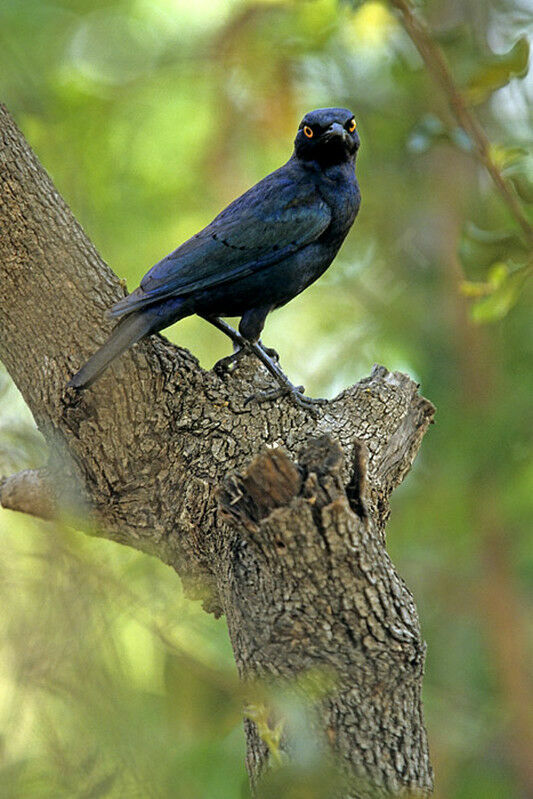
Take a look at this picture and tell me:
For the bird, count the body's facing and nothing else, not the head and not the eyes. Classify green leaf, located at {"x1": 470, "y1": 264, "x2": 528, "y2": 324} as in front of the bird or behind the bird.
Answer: in front

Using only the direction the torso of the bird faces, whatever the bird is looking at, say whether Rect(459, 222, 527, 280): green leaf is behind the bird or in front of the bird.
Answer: in front

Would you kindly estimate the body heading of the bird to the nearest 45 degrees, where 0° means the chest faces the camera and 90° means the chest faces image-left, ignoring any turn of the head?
approximately 270°
